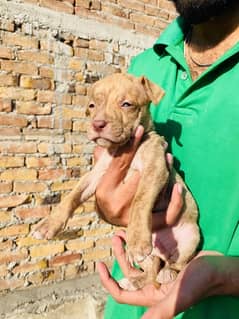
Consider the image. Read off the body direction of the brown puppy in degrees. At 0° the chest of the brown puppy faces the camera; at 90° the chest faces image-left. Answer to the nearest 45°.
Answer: approximately 45°

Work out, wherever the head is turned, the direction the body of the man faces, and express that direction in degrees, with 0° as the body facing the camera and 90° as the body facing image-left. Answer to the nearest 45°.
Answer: approximately 45°
